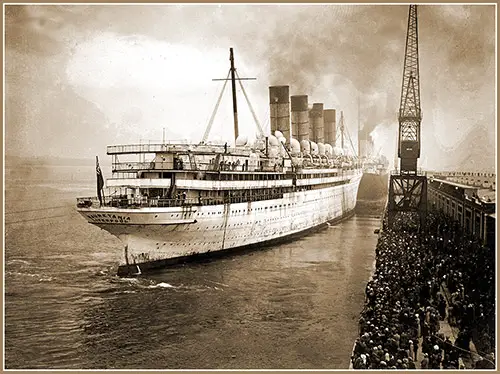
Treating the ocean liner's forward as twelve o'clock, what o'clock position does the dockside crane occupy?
The dockside crane is roughly at 1 o'clock from the ocean liner.

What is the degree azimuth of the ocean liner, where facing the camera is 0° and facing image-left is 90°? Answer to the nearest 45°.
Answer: approximately 225°
